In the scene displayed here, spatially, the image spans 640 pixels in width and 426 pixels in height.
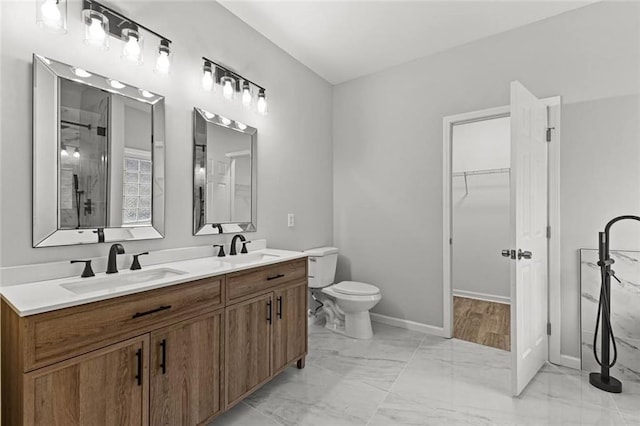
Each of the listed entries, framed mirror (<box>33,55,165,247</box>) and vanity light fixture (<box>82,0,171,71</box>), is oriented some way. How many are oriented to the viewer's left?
0

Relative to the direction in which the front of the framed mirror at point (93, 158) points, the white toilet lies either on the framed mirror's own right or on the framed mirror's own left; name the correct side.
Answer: on the framed mirror's own left

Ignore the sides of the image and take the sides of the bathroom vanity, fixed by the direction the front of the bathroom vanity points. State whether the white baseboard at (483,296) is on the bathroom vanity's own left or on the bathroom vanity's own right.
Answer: on the bathroom vanity's own left

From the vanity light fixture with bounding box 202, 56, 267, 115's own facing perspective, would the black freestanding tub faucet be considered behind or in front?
in front

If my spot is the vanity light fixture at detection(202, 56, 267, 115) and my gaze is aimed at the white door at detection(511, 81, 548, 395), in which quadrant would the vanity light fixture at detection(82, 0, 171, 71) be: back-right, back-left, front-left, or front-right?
back-right

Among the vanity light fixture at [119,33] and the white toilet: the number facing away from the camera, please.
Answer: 0

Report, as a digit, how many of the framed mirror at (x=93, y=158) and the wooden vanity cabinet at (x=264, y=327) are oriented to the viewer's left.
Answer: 0

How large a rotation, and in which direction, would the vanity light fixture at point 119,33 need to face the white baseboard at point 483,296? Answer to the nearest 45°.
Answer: approximately 45° to its left

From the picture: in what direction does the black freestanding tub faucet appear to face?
to the viewer's right

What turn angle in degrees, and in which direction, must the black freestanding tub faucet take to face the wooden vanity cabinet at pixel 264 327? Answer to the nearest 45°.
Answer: approximately 135° to its right
